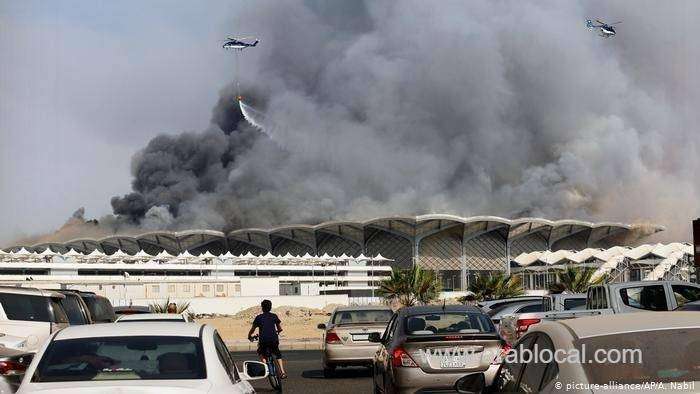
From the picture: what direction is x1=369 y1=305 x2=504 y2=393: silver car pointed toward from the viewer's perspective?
away from the camera

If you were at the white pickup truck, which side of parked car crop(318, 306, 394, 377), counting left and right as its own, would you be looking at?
right

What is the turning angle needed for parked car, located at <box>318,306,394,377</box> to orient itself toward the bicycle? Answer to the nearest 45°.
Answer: approximately 135° to its left

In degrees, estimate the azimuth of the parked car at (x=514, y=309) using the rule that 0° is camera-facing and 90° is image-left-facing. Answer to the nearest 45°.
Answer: approximately 225°

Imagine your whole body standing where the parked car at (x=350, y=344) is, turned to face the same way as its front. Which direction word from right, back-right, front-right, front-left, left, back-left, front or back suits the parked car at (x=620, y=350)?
back

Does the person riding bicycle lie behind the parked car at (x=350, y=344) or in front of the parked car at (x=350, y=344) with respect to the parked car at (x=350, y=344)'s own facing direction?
behind

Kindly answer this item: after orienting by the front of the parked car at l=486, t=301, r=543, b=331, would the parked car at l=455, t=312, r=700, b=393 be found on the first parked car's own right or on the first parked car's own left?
on the first parked car's own right

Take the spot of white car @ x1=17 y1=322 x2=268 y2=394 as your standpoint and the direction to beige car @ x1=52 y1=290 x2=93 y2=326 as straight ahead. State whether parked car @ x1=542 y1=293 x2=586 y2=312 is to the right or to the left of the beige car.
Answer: right

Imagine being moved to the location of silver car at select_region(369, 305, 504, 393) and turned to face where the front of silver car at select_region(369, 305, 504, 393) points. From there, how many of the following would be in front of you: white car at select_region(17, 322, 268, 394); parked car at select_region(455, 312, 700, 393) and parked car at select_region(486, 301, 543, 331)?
1

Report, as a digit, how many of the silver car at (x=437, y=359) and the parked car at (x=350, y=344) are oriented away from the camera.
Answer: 2

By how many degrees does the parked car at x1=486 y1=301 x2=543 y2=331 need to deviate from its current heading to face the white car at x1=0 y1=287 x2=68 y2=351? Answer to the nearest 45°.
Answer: approximately 180°

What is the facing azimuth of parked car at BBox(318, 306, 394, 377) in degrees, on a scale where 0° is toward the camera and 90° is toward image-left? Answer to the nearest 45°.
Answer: approximately 180°
